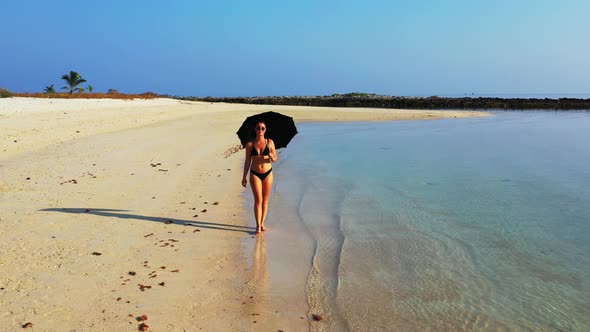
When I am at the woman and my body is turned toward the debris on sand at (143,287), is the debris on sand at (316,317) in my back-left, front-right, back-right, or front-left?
front-left

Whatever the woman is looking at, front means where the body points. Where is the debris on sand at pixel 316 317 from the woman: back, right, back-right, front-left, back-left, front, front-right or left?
front

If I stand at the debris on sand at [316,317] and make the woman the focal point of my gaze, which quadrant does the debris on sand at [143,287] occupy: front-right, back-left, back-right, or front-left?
front-left

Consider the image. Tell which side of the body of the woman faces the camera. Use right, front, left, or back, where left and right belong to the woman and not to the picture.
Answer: front

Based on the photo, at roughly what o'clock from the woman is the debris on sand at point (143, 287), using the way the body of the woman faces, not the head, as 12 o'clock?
The debris on sand is roughly at 1 o'clock from the woman.

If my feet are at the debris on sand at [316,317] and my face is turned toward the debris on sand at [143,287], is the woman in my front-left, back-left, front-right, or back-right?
front-right
